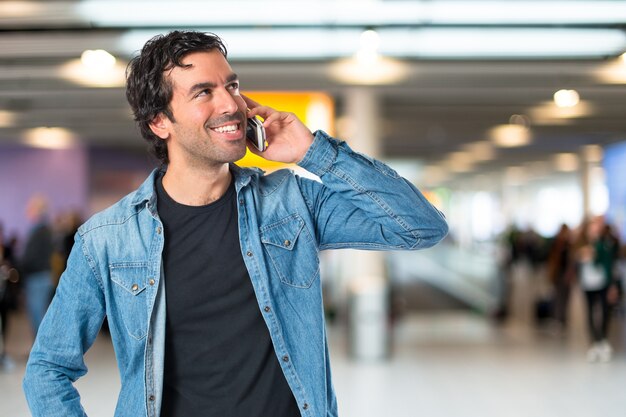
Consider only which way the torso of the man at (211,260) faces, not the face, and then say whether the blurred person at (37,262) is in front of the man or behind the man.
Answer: behind

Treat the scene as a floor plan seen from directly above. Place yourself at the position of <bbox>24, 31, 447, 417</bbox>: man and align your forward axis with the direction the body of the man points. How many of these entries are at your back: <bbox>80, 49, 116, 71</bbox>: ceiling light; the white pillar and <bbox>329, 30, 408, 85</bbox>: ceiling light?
3

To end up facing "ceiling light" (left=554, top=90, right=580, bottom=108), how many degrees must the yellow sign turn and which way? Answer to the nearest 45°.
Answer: approximately 90° to its left

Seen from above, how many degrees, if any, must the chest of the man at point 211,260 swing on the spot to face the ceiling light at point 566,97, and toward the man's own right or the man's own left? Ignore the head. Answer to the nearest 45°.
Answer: approximately 135° to the man's own left

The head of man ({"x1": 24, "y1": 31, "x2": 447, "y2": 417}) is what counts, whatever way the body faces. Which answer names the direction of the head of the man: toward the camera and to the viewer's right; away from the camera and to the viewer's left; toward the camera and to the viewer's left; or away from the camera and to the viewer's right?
toward the camera and to the viewer's right

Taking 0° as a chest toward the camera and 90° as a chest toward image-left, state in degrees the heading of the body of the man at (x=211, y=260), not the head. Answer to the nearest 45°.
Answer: approximately 0°

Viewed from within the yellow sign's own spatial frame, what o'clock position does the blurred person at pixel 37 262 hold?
The blurred person is roughly at 3 o'clock from the yellow sign.

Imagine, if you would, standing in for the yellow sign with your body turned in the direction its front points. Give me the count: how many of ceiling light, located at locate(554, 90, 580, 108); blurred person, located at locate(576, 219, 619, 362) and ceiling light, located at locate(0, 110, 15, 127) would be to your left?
2

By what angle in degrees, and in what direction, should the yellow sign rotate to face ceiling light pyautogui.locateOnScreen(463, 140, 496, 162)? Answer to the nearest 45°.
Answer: approximately 135° to its left

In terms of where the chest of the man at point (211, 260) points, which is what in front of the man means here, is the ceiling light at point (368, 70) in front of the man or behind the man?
behind

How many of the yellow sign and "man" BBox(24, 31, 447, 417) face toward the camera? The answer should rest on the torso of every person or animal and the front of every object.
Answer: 2

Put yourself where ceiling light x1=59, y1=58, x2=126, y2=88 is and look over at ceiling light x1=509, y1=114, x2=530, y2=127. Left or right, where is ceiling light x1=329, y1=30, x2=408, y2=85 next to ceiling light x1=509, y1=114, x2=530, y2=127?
right
